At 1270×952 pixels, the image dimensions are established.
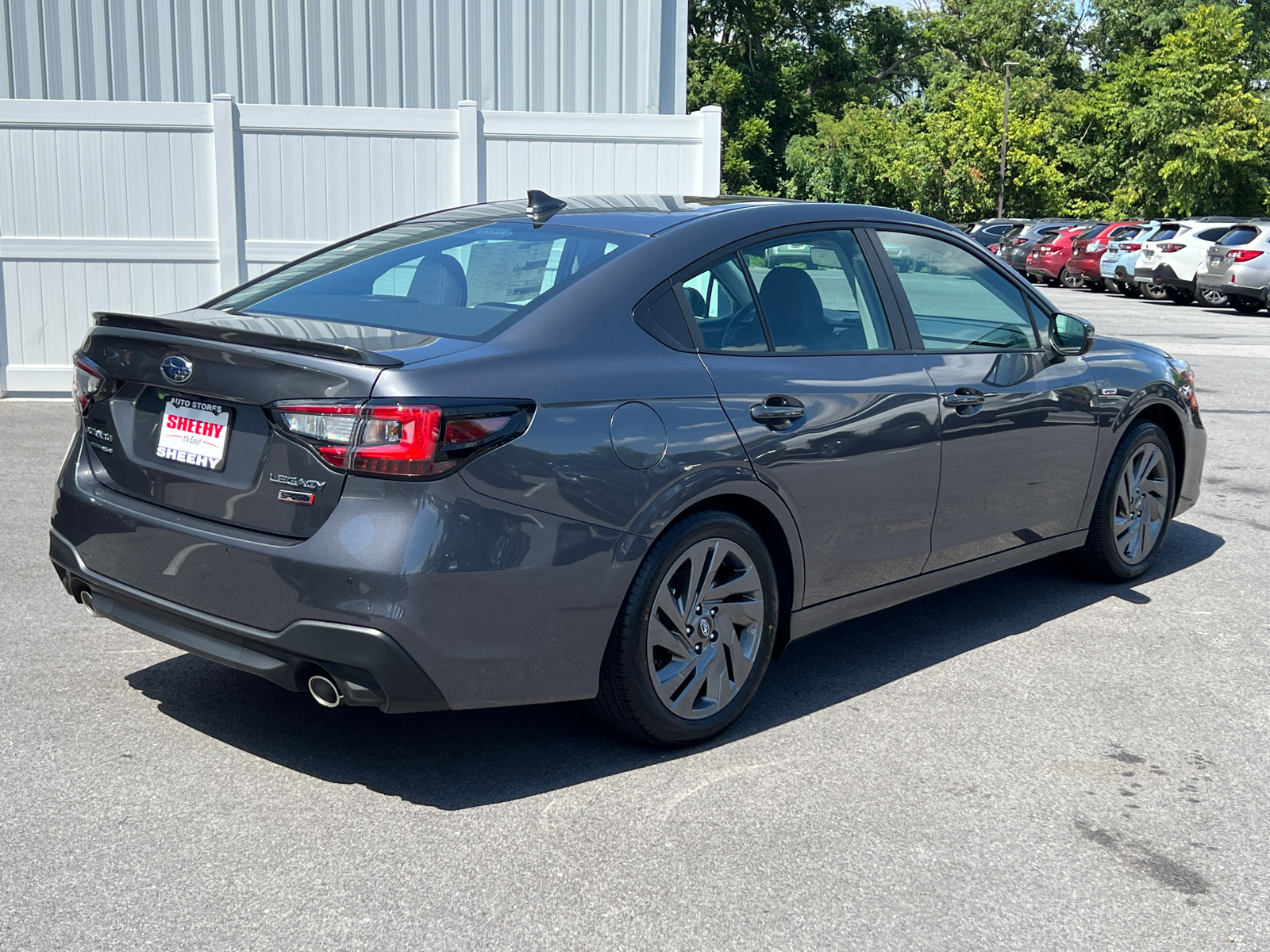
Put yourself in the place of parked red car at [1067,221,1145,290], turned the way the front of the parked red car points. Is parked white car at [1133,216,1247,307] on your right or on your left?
on your right

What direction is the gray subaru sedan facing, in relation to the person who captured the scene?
facing away from the viewer and to the right of the viewer

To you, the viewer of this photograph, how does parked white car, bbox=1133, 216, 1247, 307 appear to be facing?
facing away from the viewer and to the right of the viewer

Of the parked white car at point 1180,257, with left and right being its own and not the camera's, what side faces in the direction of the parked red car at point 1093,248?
left

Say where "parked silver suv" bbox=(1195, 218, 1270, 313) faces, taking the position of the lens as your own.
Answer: facing away from the viewer and to the right of the viewer

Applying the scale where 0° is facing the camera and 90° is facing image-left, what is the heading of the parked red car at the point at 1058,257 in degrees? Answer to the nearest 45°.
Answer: approximately 225°

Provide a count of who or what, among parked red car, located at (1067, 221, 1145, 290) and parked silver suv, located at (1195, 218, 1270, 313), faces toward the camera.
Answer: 0

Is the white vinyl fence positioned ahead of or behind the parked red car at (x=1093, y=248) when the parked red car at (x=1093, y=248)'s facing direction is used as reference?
behind

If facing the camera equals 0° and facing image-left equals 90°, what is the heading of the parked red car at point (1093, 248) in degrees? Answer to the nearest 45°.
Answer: approximately 225°
